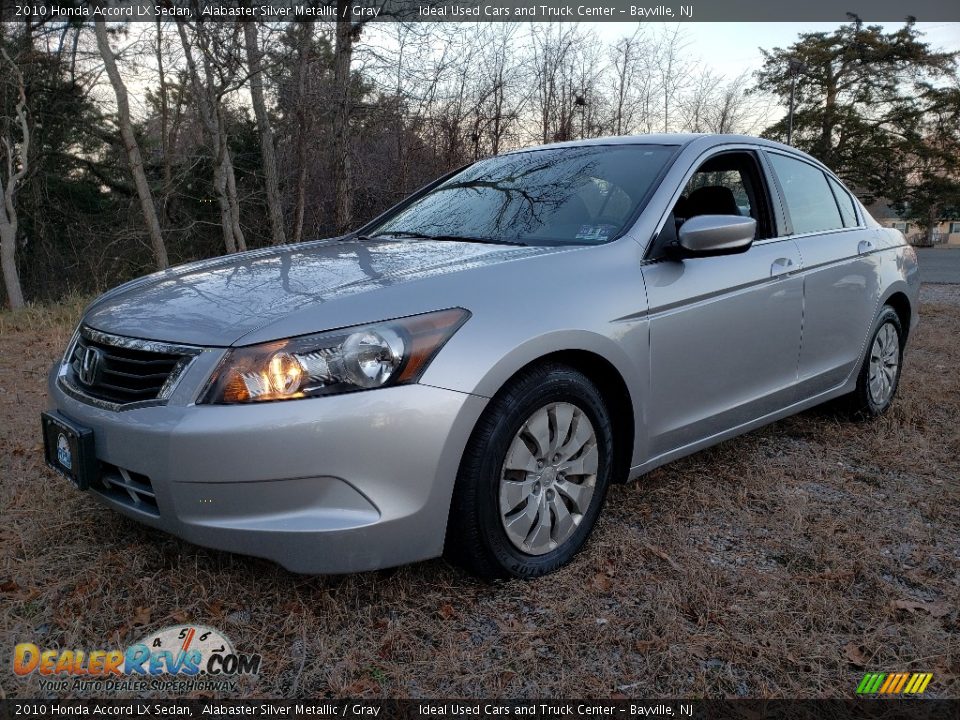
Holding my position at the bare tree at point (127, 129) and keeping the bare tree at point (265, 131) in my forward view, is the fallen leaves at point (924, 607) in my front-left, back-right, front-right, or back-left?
front-right

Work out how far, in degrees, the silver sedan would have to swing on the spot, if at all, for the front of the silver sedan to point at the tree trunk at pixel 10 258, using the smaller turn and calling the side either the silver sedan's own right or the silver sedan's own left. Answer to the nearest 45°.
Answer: approximately 90° to the silver sedan's own right

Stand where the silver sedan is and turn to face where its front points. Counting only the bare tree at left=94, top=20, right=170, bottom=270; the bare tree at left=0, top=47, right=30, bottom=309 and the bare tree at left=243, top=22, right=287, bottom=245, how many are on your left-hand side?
0

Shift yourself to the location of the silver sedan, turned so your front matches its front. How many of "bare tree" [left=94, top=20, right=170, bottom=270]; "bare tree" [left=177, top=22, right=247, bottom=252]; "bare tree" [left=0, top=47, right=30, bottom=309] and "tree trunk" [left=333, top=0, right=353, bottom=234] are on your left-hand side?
0

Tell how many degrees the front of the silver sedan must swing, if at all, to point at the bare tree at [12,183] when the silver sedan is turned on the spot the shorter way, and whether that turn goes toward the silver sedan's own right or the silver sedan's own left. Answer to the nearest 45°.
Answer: approximately 90° to the silver sedan's own right

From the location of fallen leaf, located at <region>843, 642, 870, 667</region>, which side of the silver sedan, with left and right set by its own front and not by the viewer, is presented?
left

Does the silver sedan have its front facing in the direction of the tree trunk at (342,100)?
no

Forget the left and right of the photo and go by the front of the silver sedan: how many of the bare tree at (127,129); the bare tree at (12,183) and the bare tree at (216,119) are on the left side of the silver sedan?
0

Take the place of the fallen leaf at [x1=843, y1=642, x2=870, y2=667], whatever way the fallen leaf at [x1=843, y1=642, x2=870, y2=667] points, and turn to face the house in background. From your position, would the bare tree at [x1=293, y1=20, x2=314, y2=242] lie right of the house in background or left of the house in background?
left

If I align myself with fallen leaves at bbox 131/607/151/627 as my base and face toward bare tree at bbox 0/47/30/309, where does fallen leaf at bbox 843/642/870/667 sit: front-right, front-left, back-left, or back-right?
back-right

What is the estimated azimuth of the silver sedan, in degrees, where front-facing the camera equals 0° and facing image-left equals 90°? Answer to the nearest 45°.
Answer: approximately 45°

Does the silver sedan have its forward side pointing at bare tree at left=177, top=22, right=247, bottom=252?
no
